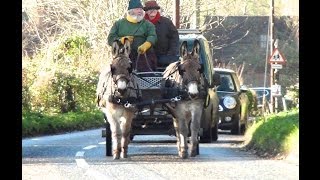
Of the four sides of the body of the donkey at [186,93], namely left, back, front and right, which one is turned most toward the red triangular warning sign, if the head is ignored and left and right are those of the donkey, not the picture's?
back

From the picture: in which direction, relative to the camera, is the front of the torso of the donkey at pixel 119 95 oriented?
toward the camera

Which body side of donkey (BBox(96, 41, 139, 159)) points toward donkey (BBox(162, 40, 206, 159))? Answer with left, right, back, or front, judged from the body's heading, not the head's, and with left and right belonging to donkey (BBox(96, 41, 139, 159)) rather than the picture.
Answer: left

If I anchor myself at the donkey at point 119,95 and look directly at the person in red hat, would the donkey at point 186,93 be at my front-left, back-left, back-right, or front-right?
front-right

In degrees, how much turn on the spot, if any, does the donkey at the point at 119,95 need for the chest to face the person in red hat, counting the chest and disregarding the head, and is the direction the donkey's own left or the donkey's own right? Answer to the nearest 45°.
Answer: approximately 135° to the donkey's own left

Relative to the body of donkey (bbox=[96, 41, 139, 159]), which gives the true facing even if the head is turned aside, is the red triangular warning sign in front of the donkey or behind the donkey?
behind

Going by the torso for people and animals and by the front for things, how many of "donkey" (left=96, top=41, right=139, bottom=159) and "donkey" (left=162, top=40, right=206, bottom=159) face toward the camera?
2

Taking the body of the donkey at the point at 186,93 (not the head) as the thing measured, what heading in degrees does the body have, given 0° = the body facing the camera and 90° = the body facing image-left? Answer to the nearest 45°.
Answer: approximately 0°
